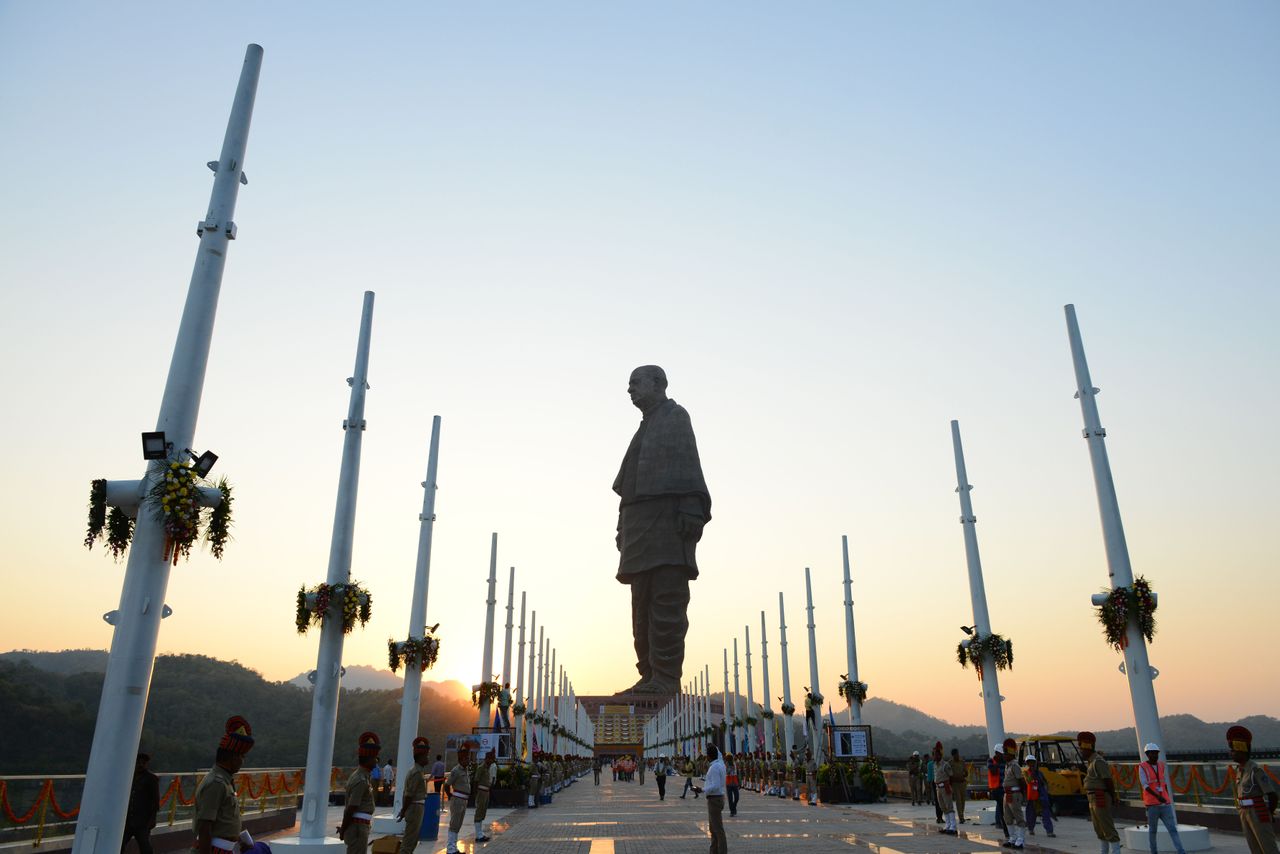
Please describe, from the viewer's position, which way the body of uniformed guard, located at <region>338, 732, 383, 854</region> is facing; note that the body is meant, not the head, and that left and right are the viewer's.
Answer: facing to the right of the viewer

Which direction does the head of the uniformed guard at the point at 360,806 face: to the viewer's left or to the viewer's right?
to the viewer's right

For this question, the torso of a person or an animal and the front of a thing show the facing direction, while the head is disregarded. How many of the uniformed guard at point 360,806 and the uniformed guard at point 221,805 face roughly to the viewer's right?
2

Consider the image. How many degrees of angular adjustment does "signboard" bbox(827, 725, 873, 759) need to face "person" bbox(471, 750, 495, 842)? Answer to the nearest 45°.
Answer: approximately 45° to its right

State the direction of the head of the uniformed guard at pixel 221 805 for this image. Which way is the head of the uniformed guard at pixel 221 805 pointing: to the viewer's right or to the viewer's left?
to the viewer's right

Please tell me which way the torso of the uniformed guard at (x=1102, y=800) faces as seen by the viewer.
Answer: to the viewer's left

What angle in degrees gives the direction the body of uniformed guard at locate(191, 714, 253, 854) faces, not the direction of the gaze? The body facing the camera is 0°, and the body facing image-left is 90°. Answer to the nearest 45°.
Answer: approximately 270°

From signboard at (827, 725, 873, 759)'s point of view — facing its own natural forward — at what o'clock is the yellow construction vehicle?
The yellow construction vehicle is roughly at 11 o'clock from the signboard.
